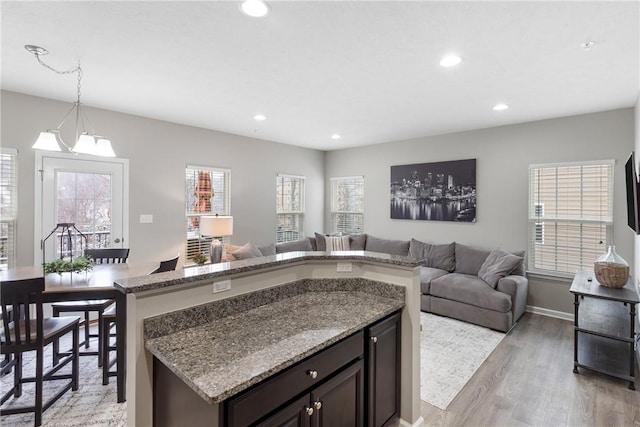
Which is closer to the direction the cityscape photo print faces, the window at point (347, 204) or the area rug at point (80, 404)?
the area rug

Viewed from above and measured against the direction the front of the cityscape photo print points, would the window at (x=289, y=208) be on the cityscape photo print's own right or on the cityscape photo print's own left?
on the cityscape photo print's own right

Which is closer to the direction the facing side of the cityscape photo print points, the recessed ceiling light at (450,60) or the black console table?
the recessed ceiling light

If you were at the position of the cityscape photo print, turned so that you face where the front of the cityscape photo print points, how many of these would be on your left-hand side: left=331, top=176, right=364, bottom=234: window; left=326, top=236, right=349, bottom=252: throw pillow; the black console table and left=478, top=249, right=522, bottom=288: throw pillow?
2

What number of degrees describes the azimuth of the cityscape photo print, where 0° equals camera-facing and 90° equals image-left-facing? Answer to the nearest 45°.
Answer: approximately 45°

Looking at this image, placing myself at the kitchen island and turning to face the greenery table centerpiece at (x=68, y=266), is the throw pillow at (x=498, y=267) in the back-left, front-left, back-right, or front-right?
back-right

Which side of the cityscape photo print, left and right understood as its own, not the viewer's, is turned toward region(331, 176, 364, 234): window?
right

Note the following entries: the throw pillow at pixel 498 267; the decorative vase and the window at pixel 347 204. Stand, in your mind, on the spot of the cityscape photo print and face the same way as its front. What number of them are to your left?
2

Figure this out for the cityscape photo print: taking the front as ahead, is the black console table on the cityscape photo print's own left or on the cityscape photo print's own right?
on the cityscape photo print's own left

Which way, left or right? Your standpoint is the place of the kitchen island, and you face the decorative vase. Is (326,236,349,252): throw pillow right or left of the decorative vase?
left

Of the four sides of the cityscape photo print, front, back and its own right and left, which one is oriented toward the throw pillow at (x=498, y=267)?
left

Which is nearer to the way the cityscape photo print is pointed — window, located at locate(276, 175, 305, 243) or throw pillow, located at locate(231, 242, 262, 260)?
the throw pillow
